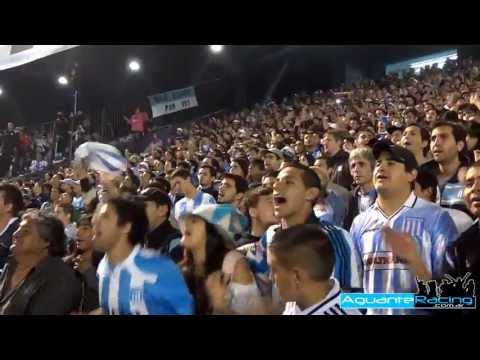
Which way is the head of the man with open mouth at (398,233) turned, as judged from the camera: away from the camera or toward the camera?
toward the camera

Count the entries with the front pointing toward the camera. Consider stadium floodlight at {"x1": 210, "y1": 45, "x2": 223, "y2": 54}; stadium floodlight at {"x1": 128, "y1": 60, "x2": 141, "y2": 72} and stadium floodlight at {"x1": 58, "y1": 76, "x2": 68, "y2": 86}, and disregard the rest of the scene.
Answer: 3

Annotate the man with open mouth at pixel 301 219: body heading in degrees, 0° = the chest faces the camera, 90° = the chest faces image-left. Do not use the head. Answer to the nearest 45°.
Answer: approximately 45°

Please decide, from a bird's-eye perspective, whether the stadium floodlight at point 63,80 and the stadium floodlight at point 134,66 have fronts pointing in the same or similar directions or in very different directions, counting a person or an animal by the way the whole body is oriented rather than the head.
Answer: same or similar directions

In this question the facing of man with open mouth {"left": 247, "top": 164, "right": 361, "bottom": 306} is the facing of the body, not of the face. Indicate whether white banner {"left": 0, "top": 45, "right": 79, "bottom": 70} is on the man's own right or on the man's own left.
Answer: on the man's own right

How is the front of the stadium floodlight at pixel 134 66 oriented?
toward the camera

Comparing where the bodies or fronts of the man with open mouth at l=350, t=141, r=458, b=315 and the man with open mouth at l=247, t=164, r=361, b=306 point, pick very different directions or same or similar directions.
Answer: same or similar directions

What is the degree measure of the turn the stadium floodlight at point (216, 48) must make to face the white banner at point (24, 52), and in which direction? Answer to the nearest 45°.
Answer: approximately 90° to its right

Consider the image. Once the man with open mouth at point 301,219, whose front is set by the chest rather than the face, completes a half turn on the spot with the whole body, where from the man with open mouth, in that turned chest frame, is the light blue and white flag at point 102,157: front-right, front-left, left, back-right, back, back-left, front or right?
left

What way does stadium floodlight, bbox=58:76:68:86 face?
toward the camera

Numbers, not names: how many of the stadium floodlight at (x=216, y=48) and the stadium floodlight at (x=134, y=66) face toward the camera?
2
